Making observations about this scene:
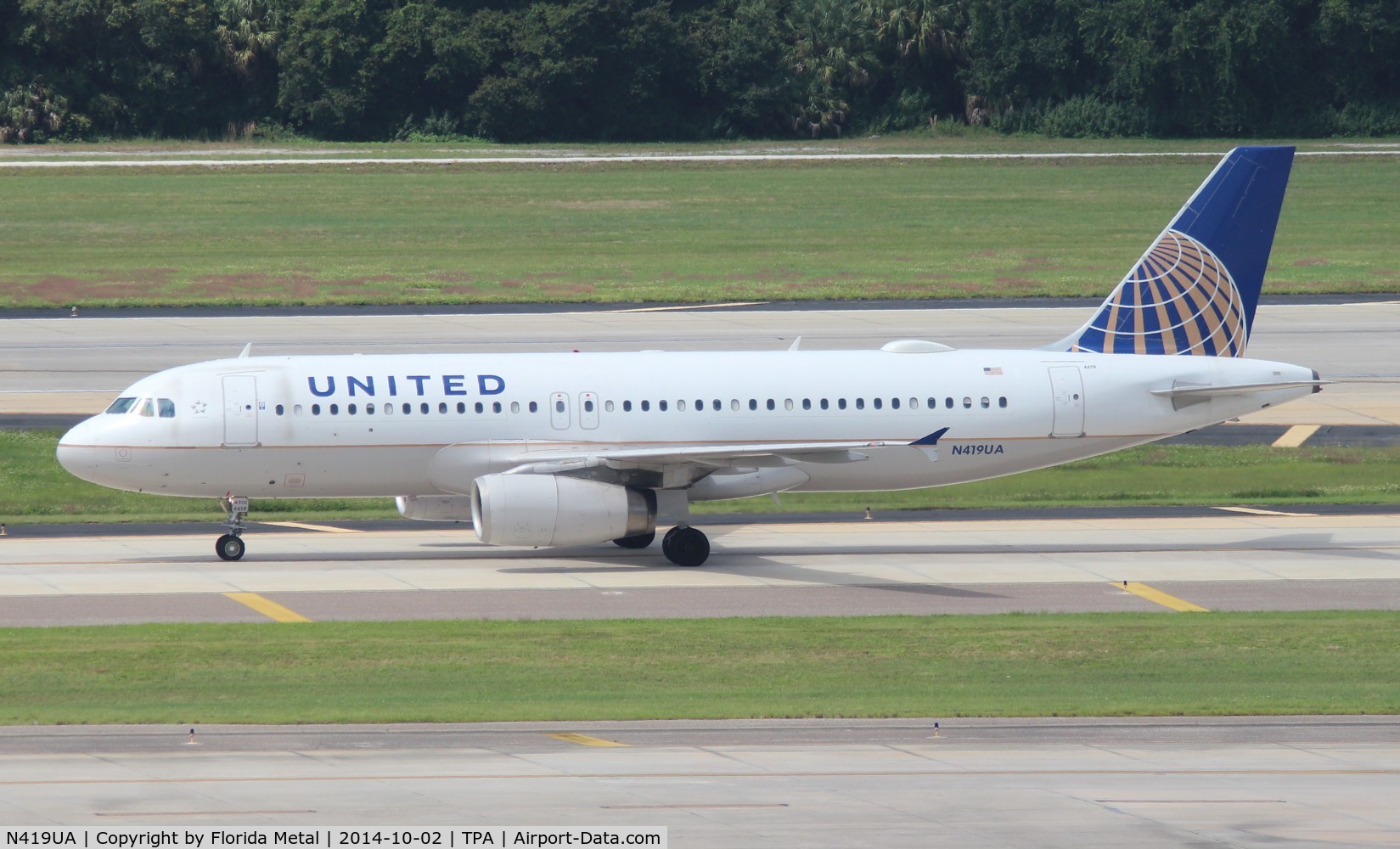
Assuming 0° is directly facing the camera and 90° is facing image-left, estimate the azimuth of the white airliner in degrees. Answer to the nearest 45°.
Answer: approximately 90°
